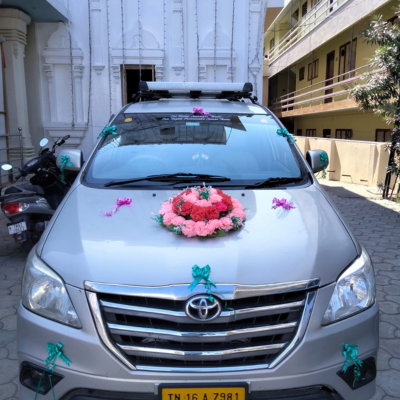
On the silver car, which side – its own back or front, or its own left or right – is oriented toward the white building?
back

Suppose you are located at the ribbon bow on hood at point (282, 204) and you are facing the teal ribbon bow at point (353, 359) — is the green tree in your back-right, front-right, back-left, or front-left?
back-left

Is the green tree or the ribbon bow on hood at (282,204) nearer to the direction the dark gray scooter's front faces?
the green tree

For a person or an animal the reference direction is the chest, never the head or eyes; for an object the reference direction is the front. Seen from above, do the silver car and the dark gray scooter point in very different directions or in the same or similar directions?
very different directions

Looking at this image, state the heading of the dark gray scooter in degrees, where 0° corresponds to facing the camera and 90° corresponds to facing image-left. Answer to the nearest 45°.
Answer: approximately 225°

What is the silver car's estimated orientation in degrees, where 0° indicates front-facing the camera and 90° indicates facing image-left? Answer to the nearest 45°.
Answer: approximately 0°

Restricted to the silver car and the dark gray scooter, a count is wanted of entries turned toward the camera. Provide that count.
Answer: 1

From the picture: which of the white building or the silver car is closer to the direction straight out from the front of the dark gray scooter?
the white building

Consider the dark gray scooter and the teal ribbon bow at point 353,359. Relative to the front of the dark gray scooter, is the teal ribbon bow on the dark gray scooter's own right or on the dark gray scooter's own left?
on the dark gray scooter's own right

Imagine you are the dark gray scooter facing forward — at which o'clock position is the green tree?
The green tree is roughly at 1 o'clock from the dark gray scooter.

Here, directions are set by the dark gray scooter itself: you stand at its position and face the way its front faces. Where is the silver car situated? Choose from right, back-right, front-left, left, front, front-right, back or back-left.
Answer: back-right
